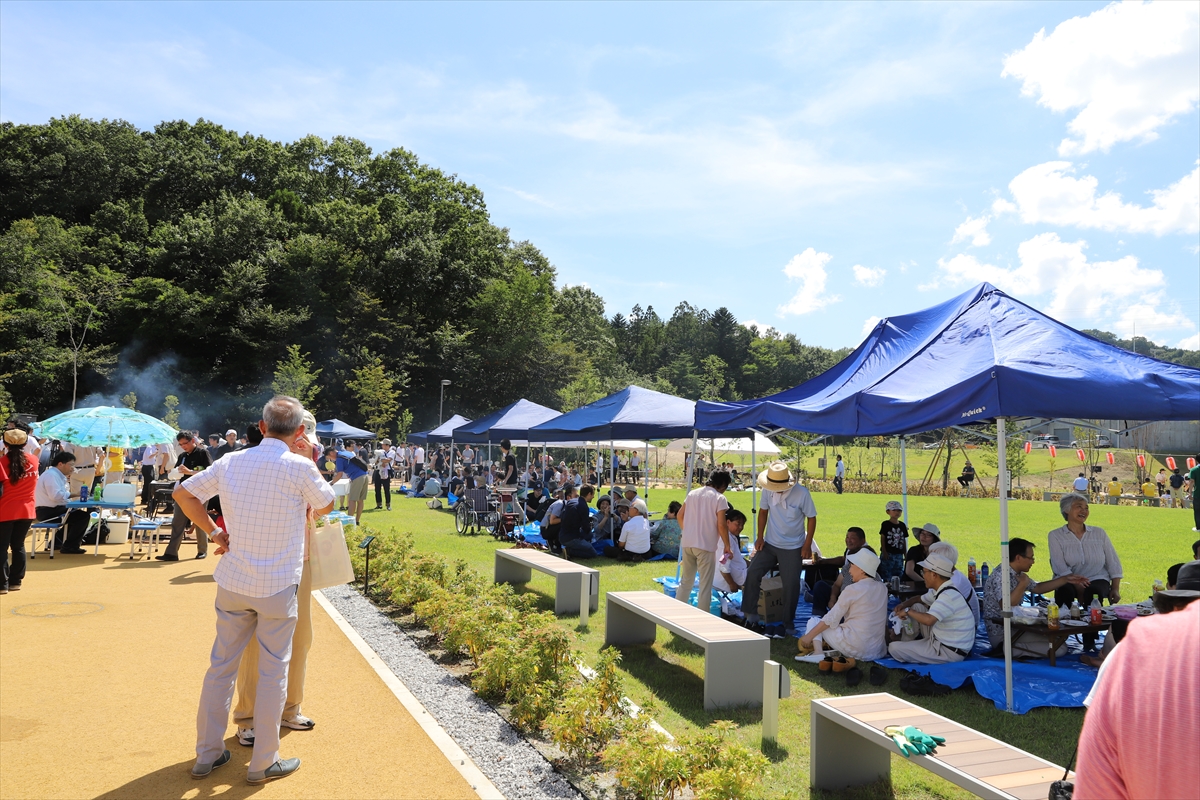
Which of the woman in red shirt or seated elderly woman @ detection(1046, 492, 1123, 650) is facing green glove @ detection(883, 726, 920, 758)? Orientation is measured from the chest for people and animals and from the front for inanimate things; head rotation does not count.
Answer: the seated elderly woman

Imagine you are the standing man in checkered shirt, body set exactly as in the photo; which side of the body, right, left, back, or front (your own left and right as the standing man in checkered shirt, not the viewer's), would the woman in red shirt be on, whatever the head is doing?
left

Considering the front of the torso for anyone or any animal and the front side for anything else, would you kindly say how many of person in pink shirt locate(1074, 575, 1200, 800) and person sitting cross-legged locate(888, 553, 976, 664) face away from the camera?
1

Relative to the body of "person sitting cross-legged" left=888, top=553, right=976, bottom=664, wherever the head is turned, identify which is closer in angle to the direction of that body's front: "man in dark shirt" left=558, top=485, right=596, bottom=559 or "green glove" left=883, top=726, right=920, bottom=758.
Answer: the man in dark shirt

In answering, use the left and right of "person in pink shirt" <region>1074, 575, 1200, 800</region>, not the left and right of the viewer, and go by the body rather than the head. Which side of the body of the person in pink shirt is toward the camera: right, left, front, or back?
back

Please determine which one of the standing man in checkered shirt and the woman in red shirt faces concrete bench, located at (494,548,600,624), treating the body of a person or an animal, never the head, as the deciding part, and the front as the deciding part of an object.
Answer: the standing man in checkered shirt

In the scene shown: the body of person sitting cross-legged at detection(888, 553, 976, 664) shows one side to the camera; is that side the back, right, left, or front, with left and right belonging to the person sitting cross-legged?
left

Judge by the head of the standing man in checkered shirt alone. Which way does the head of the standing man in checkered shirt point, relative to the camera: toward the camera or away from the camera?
away from the camera

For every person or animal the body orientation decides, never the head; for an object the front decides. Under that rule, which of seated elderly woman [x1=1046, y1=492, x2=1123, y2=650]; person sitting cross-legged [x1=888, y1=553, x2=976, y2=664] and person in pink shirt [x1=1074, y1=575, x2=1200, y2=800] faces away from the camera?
the person in pink shirt

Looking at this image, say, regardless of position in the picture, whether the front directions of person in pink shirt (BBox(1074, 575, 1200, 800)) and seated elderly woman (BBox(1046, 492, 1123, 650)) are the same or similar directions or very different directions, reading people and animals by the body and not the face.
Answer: very different directions

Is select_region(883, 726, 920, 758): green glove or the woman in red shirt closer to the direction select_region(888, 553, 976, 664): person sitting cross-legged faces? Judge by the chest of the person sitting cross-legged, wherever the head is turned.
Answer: the woman in red shirt

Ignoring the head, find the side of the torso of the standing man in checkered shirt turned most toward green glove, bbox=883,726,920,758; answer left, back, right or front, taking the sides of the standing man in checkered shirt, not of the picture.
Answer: right

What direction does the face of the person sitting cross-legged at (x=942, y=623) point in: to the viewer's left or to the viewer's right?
to the viewer's left

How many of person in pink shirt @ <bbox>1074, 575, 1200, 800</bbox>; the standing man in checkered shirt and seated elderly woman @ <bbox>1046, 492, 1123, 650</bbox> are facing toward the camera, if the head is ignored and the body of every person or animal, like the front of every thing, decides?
1
